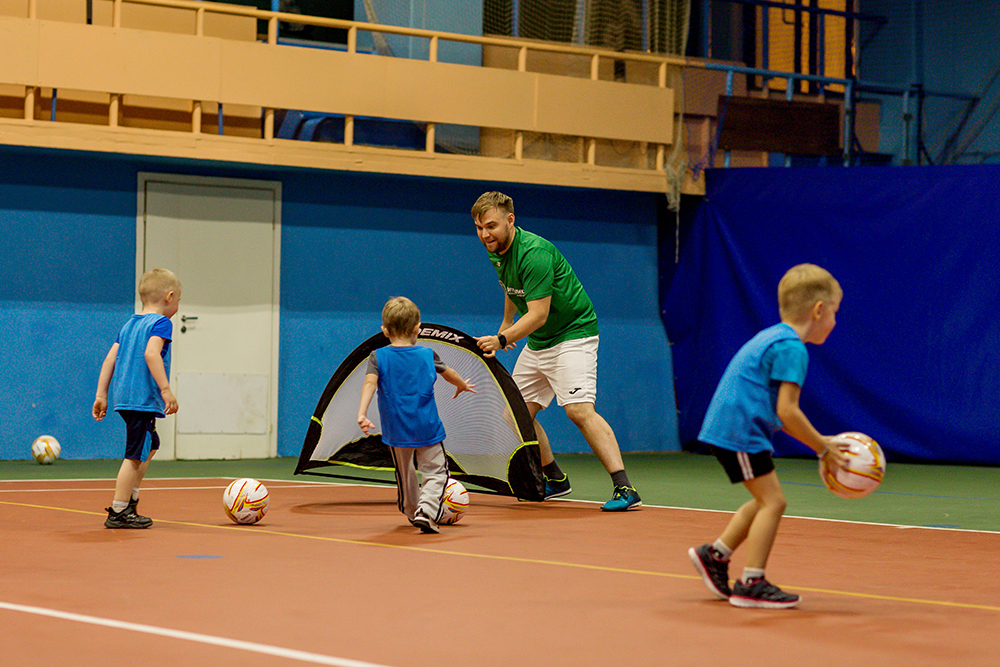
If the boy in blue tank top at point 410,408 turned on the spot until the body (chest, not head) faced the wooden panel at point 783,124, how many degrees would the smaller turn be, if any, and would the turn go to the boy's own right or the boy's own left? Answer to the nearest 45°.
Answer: approximately 45° to the boy's own right

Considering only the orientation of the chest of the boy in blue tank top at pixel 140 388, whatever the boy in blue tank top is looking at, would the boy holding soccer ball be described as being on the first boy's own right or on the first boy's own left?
on the first boy's own right

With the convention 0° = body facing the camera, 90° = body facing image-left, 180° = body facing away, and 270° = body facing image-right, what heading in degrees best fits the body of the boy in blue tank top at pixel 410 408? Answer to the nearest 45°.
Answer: approximately 180°

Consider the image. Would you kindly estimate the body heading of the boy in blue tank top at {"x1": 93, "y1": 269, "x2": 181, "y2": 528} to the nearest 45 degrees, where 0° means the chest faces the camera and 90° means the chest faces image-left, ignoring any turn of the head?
approximately 225°

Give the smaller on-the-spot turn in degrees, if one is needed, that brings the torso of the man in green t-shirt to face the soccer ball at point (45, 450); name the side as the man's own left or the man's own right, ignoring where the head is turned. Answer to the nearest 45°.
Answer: approximately 90° to the man's own right

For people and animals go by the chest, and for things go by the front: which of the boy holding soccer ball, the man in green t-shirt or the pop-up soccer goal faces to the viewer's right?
the boy holding soccer ball

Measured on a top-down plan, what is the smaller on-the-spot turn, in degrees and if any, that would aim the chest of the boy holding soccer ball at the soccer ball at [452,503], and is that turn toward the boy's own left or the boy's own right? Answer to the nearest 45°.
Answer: approximately 135° to the boy's own left

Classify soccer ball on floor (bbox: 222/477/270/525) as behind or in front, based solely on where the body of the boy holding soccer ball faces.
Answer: behind
